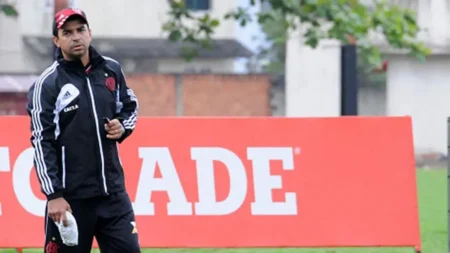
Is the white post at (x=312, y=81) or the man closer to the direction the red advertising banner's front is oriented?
the man

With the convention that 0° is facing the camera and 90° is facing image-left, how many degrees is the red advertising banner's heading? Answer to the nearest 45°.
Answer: approximately 0°

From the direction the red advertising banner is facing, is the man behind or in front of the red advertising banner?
in front

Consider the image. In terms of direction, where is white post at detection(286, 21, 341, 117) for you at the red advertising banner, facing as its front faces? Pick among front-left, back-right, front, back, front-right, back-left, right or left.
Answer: back

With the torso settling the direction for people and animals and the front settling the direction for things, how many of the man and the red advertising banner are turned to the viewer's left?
0

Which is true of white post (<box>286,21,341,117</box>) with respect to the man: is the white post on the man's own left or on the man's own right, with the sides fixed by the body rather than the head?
on the man's own left

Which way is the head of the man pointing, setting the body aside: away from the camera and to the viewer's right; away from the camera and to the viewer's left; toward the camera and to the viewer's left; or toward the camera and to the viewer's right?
toward the camera and to the viewer's right
